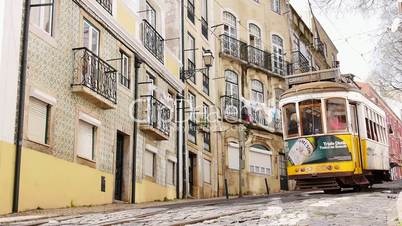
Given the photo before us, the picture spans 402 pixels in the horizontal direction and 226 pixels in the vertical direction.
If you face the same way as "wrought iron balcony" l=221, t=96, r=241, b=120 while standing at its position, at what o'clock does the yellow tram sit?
The yellow tram is roughly at 1 o'clock from the wrought iron balcony.
